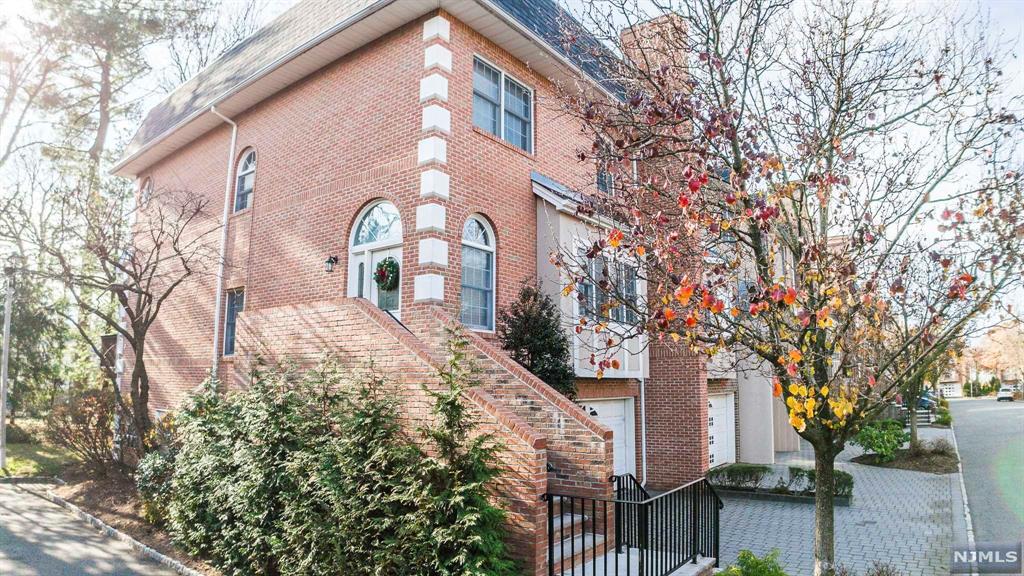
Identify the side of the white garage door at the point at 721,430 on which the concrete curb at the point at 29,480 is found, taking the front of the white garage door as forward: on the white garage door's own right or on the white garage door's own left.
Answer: on the white garage door's own right

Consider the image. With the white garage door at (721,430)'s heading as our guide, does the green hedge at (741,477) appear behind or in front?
in front

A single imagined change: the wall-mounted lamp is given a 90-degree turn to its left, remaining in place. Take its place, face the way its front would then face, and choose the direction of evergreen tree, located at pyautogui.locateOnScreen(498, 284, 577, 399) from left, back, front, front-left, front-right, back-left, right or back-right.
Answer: front

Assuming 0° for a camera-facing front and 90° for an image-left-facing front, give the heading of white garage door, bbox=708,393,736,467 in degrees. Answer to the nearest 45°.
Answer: approximately 315°

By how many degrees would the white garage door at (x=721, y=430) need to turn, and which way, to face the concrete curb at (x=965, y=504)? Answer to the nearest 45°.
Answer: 0° — it already faces it

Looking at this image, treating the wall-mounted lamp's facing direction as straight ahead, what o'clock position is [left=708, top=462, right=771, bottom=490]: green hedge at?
The green hedge is roughly at 7 o'clock from the wall-mounted lamp.

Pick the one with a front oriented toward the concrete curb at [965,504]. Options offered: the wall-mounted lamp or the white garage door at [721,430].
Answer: the white garage door

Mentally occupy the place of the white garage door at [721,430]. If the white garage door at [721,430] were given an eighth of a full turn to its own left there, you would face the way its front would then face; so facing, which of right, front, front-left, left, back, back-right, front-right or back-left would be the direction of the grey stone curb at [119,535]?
back-right

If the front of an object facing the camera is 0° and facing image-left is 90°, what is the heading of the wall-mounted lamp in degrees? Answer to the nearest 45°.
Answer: approximately 45°
